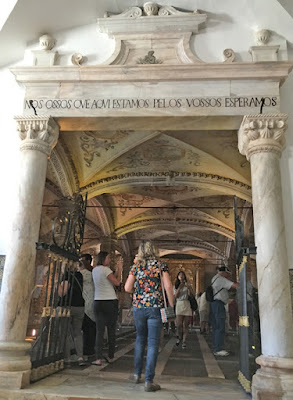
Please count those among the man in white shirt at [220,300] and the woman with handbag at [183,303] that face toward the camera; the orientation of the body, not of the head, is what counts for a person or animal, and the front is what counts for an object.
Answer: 1

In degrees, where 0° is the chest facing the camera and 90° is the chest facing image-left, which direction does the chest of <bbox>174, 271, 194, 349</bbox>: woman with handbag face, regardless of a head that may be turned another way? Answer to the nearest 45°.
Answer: approximately 0°

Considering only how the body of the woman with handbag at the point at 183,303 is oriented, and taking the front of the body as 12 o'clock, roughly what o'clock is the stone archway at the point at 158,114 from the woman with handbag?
The stone archway is roughly at 12 o'clock from the woman with handbag.

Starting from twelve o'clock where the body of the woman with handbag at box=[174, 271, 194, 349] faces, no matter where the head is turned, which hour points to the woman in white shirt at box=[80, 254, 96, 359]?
The woman in white shirt is roughly at 1 o'clock from the woman with handbag.

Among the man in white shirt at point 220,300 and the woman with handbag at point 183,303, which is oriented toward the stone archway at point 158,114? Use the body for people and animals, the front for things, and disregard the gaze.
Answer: the woman with handbag

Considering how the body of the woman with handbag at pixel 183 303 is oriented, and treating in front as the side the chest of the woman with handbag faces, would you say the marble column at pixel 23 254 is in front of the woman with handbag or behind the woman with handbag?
in front

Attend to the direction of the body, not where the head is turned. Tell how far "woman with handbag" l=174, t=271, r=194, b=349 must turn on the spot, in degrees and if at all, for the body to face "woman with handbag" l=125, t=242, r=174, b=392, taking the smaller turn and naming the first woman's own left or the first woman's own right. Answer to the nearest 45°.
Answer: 0° — they already face them

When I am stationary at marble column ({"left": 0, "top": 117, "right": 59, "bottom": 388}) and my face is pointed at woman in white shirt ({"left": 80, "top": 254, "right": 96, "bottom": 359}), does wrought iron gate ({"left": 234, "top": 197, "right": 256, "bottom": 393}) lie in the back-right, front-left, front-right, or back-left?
front-right

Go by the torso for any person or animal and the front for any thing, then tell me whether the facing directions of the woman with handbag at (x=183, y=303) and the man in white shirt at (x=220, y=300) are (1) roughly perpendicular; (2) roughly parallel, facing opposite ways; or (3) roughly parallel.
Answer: roughly perpendicular
